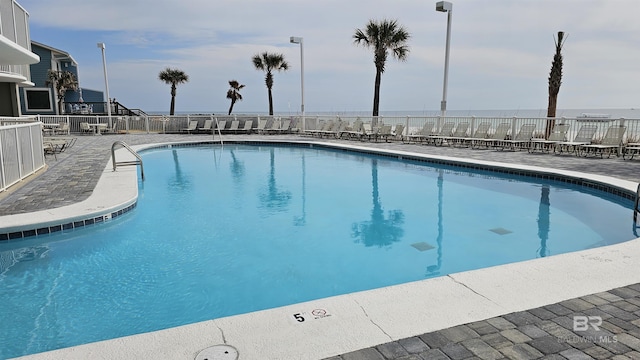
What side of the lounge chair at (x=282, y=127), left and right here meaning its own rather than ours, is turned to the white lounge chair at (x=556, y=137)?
left

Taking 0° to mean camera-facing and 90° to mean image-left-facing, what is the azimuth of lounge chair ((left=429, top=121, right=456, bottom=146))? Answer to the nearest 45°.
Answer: approximately 45°

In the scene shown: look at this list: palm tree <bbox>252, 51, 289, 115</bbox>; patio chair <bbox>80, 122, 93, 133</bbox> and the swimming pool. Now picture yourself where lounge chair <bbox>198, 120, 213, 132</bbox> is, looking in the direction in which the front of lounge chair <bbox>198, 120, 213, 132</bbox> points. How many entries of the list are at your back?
1

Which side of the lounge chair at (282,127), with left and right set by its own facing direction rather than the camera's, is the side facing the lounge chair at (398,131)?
left

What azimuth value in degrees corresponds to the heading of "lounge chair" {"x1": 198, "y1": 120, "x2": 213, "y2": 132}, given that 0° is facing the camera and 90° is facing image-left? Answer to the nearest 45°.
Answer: approximately 45°

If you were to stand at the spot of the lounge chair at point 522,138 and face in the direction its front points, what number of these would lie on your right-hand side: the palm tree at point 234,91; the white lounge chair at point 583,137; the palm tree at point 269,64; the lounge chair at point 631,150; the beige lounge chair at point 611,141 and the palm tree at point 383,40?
3

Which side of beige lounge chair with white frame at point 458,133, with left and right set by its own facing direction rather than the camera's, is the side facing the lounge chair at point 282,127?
right

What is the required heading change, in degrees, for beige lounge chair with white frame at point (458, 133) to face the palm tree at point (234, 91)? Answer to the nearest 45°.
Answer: approximately 90° to its right

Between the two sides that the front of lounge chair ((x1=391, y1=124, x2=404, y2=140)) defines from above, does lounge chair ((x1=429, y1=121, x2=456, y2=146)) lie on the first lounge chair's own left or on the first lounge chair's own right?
on the first lounge chair's own left

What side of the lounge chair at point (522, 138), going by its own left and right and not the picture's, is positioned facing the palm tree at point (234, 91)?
right
